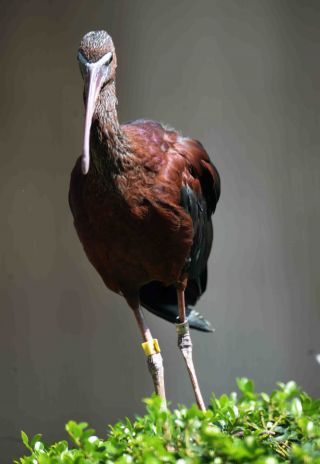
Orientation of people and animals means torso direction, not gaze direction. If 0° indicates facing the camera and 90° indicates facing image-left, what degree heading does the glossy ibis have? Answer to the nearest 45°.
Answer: approximately 45°
